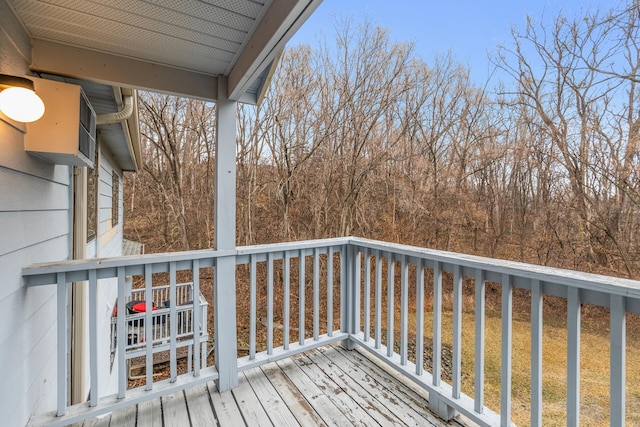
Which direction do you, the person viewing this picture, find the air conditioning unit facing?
facing to the right of the viewer

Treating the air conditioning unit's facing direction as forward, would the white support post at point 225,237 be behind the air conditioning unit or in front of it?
in front

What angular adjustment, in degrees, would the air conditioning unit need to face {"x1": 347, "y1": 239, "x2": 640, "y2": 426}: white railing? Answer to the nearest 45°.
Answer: approximately 45° to its right

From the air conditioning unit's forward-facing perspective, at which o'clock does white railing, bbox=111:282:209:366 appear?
The white railing is roughly at 10 o'clock from the air conditioning unit.
